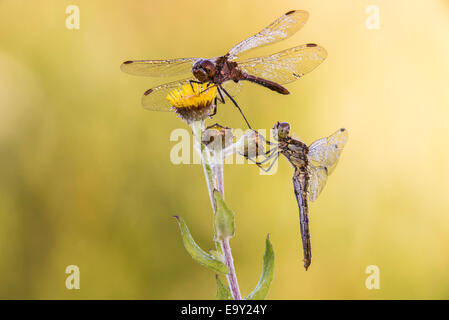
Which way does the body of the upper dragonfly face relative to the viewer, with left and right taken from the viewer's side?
facing the viewer and to the left of the viewer
